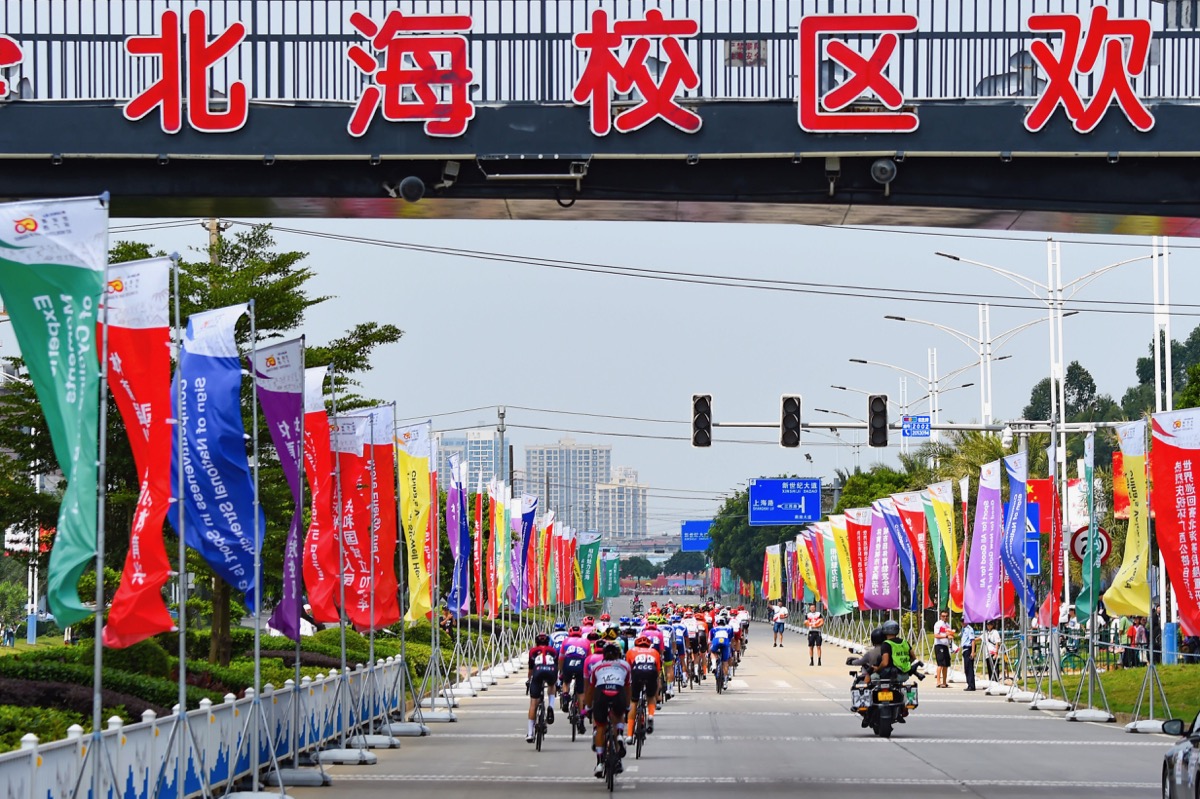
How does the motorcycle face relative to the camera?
away from the camera

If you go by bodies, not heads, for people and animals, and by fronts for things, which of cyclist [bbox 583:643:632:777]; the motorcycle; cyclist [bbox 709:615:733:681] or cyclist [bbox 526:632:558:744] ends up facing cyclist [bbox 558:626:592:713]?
cyclist [bbox 583:643:632:777]

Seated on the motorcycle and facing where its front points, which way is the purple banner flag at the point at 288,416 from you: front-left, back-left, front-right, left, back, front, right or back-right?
back-left

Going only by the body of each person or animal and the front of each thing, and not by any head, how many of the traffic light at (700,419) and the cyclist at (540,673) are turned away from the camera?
1

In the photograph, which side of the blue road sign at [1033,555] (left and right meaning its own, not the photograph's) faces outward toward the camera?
front

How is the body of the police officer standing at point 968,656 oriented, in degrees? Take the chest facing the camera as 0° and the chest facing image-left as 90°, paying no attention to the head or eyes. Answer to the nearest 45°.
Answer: approximately 45°

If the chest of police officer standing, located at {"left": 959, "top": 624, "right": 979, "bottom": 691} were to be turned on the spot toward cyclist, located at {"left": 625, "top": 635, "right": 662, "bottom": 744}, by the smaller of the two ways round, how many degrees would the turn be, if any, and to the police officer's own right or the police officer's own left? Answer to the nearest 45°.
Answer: approximately 45° to the police officer's own left

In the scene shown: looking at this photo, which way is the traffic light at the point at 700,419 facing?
toward the camera

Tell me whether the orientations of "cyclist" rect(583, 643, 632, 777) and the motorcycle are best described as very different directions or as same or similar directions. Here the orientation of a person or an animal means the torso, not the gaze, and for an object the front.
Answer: same or similar directions

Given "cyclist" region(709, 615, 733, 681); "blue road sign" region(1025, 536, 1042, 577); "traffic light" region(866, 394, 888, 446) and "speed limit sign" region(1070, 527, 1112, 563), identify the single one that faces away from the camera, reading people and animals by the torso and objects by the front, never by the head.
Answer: the cyclist

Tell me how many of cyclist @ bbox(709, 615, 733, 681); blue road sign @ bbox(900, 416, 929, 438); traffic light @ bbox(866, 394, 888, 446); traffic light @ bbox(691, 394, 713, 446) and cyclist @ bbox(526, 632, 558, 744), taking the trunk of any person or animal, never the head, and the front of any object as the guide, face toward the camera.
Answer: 3

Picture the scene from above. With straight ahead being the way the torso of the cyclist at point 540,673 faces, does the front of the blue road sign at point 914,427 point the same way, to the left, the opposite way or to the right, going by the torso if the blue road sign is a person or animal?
the opposite way

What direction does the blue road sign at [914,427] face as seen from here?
toward the camera

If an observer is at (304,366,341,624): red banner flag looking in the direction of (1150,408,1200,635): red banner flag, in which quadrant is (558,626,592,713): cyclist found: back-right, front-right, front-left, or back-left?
front-left

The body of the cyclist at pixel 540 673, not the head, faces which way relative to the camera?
away from the camera

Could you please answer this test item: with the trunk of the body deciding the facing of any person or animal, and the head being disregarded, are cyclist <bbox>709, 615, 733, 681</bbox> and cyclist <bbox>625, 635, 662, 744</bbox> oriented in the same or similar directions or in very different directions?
same or similar directions

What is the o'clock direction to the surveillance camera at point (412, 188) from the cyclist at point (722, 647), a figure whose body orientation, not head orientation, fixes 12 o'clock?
The surveillance camera is roughly at 6 o'clock from the cyclist.

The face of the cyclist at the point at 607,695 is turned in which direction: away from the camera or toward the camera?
away from the camera

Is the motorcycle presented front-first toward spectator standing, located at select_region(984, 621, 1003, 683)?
yes

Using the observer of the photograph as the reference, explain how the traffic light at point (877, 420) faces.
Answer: facing the viewer

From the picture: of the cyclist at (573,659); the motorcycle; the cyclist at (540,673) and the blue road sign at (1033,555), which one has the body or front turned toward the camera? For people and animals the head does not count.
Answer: the blue road sign

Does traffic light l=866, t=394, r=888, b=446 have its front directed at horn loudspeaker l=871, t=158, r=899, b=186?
yes
